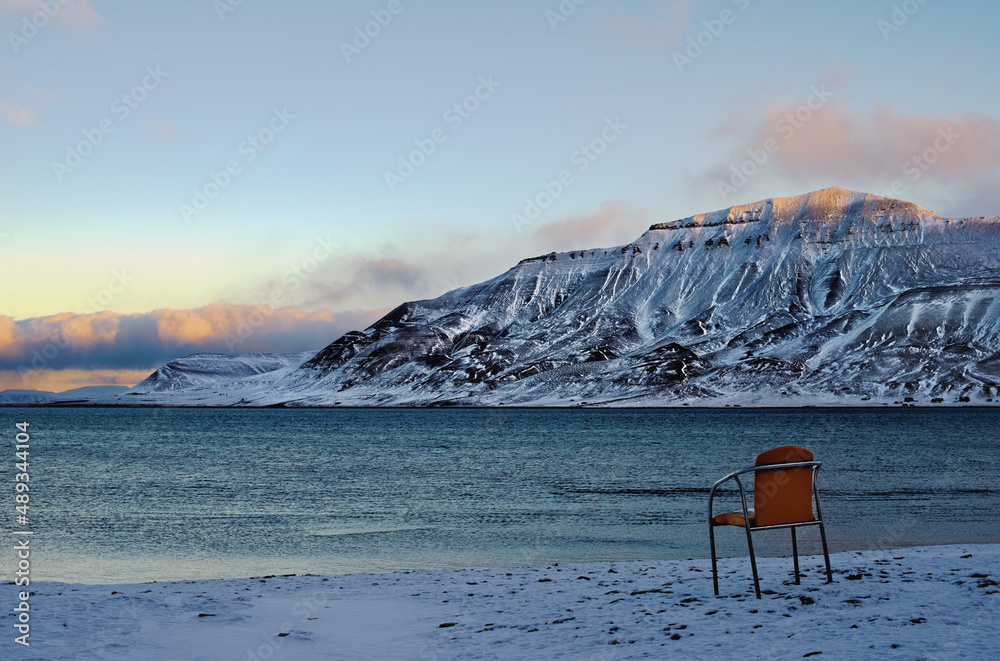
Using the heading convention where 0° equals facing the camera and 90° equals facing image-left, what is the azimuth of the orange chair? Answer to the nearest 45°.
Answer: approximately 135°
